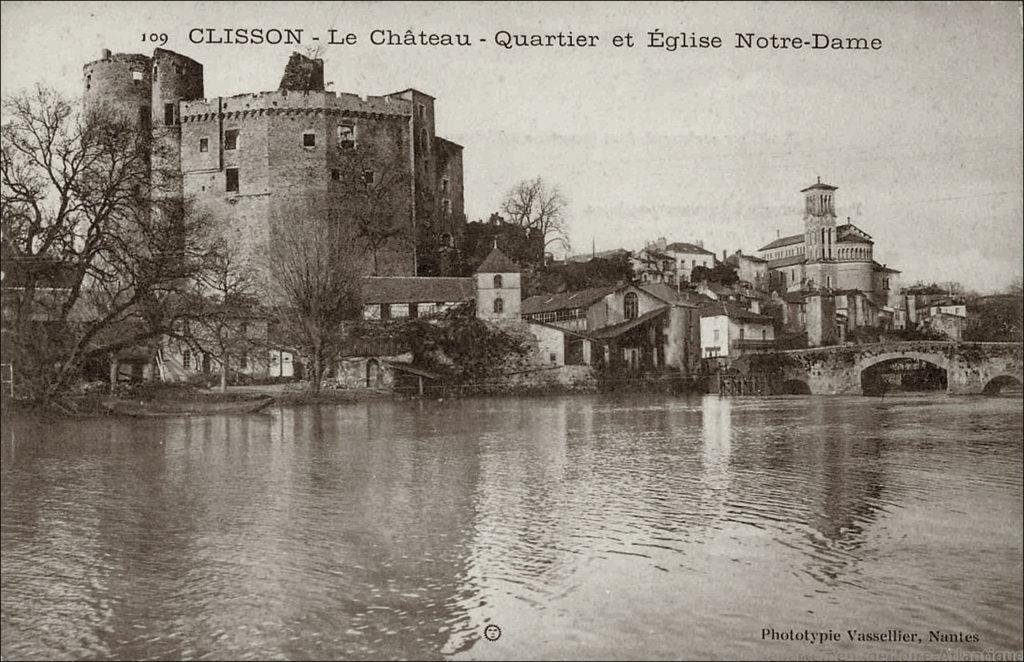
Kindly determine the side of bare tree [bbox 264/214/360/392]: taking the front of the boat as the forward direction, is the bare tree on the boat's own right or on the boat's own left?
on the boat's own left

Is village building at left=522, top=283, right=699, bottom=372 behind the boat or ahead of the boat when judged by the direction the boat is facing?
ahead

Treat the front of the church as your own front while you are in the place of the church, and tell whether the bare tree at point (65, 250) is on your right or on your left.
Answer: on your left

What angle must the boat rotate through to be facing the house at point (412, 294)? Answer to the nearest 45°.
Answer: approximately 45° to its left

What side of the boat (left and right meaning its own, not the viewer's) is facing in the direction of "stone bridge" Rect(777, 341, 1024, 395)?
front

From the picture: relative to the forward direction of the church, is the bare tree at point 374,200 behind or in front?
in front

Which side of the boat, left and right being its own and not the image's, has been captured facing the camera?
right

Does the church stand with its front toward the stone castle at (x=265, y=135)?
yes

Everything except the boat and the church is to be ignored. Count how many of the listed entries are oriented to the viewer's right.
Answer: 1

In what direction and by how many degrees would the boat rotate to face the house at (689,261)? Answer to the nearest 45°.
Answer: approximately 45° to its left
